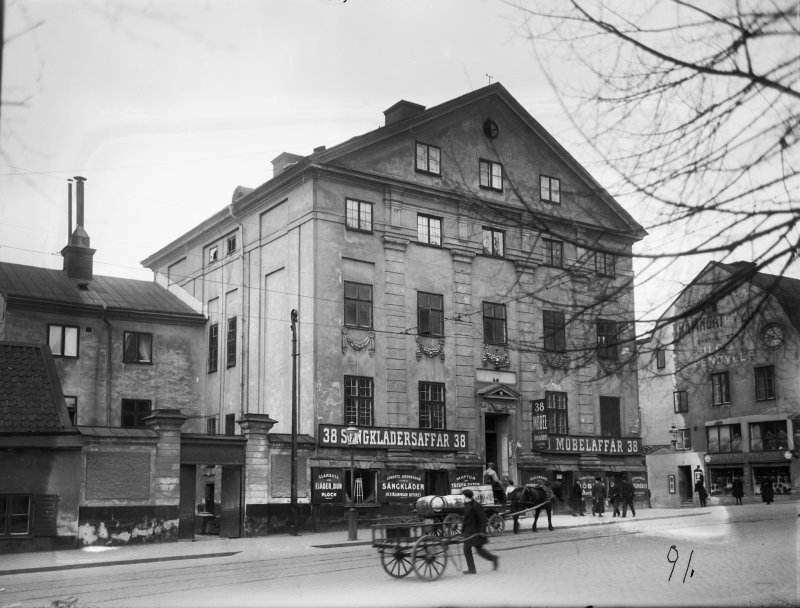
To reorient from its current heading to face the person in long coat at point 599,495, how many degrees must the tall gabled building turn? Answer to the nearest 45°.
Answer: approximately 45° to its left

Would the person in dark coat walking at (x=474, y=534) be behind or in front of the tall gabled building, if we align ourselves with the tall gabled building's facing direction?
in front

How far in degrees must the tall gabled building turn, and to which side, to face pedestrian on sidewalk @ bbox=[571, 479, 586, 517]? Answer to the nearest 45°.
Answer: approximately 45° to its left

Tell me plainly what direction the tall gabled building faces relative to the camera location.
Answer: facing the viewer and to the right of the viewer

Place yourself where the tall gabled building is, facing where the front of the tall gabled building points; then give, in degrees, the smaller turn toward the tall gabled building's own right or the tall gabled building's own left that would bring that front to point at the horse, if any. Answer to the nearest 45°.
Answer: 0° — it already faces it
